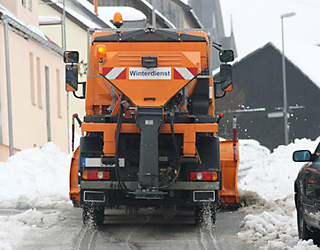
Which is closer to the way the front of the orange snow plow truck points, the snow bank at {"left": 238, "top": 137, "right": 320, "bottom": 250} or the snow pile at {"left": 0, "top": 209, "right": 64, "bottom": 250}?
the snow bank

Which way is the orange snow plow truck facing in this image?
away from the camera

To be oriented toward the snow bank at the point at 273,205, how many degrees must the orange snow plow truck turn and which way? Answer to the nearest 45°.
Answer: approximately 45° to its right

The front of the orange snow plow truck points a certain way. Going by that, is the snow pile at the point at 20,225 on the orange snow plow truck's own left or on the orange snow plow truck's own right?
on the orange snow plow truck's own left
